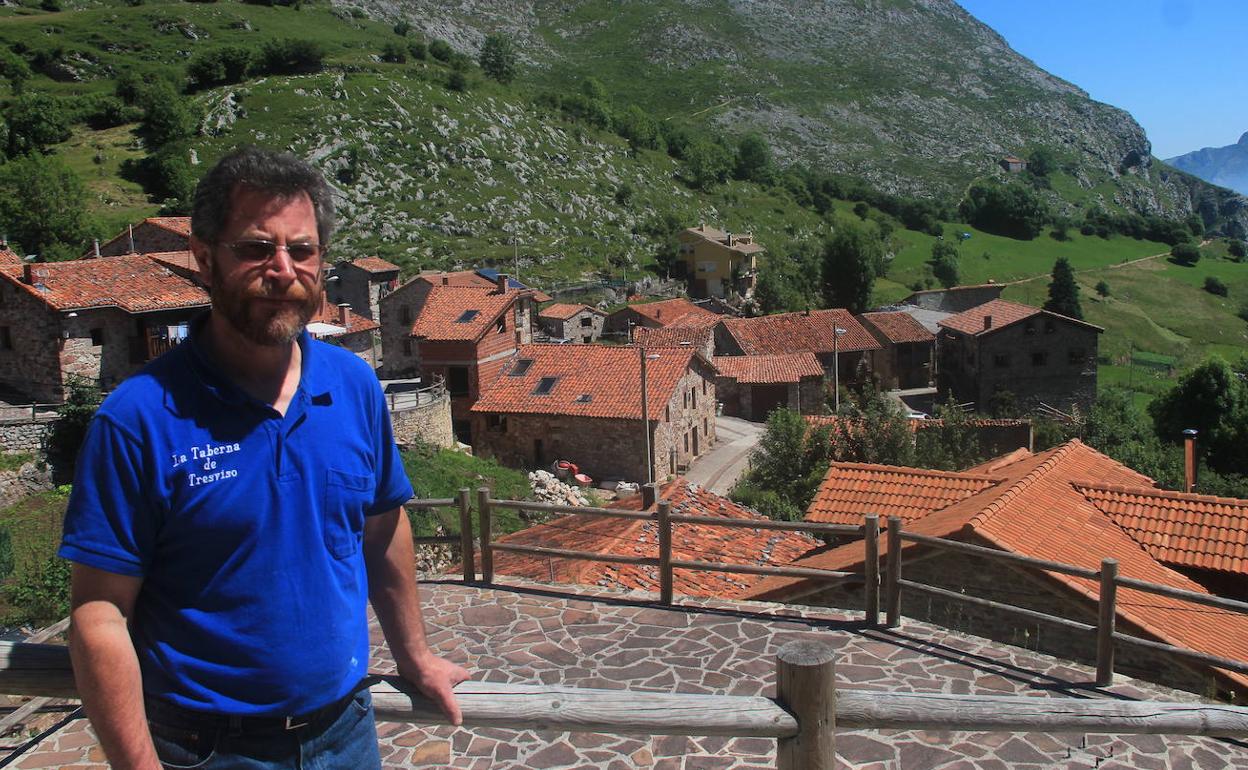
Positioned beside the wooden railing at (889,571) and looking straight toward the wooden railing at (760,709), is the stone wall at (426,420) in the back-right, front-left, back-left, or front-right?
back-right

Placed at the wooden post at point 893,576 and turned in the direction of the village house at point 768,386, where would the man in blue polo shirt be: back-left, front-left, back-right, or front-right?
back-left

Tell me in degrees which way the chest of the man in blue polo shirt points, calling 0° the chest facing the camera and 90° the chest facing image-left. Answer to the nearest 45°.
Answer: approximately 315°

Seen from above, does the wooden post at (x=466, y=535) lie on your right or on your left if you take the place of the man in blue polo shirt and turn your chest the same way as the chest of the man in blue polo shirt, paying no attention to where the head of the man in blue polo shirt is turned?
on your left

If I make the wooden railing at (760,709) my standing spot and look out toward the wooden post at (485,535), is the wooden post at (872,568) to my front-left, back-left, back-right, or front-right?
front-right

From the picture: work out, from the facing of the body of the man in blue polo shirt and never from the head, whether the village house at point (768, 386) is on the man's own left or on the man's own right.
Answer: on the man's own left

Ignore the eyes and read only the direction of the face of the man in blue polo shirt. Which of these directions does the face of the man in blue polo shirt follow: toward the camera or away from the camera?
toward the camera

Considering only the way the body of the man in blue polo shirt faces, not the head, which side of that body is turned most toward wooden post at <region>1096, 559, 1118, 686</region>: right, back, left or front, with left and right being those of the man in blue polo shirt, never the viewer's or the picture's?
left

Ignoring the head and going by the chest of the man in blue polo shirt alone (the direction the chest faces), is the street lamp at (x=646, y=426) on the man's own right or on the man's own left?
on the man's own left

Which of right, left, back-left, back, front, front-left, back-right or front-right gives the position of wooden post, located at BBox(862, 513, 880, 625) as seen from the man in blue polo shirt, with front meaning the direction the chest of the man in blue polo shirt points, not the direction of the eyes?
left

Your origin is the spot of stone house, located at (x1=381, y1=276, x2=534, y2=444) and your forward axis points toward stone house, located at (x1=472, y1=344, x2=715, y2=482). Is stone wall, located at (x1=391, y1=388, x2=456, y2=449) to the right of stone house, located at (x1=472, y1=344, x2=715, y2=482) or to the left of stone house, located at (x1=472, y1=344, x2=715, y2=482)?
right

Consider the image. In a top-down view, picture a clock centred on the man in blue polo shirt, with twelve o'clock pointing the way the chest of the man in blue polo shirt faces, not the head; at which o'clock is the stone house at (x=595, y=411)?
The stone house is roughly at 8 o'clock from the man in blue polo shirt.

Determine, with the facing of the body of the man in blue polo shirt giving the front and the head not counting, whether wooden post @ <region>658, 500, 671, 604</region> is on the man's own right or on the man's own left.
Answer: on the man's own left

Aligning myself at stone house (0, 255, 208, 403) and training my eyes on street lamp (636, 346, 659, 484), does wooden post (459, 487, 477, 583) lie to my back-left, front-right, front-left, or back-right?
front-right

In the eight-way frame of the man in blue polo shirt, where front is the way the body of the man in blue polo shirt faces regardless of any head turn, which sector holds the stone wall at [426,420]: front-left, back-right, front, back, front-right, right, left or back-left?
back-left

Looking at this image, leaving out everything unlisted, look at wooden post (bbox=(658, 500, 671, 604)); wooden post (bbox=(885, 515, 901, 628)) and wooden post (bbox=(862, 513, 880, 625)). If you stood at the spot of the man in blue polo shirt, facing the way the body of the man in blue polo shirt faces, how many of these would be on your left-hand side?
3

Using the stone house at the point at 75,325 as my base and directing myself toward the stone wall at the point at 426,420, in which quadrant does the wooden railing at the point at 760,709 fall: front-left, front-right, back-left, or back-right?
front-right

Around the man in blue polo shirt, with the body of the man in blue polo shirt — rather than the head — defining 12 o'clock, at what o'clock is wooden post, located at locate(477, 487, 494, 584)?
The wooden post is roughly at 8 o'clock from the man in blue polo shirt.
